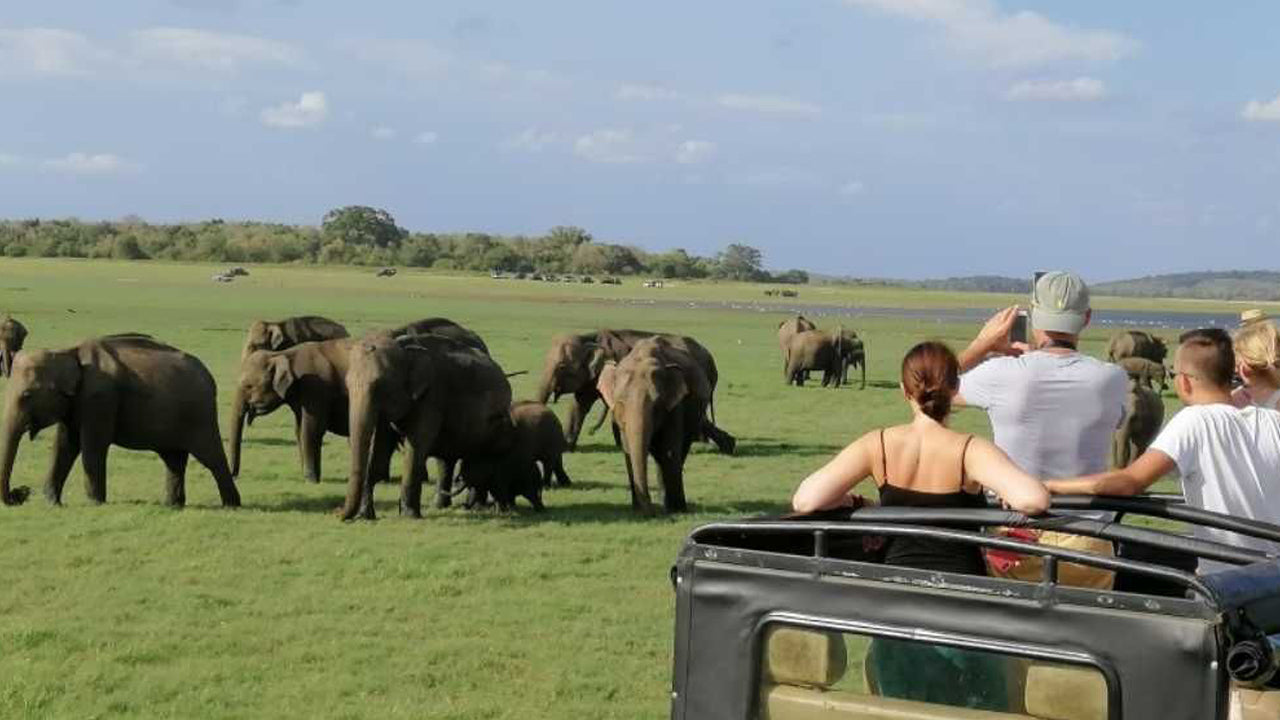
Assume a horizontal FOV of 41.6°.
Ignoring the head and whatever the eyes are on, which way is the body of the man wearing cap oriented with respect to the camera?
away from the camera

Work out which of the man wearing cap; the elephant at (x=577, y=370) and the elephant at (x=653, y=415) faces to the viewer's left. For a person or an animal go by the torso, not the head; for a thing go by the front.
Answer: the elephant at (x=577, y=370)

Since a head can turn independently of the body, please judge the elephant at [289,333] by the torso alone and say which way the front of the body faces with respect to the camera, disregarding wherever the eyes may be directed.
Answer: to the viewer's left

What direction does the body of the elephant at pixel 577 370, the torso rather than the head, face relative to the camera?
to the viewer's left

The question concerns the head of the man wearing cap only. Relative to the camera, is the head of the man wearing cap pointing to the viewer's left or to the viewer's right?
to the viewer's left

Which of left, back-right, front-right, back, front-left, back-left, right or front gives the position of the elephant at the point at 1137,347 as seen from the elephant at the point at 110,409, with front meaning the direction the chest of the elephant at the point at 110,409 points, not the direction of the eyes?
back-right

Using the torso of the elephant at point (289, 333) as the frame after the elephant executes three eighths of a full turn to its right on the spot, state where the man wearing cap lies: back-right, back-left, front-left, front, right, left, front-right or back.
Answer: back-right

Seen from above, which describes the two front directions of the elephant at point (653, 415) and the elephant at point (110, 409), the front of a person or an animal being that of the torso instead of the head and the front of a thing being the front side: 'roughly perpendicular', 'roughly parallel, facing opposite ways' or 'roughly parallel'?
roughly perpendicular

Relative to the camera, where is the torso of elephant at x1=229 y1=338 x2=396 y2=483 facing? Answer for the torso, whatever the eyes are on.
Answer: to the viewer's left

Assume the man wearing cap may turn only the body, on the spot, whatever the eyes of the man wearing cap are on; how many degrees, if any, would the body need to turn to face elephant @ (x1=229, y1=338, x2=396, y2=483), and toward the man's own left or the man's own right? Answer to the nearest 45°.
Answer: approximately 45° to the man's own left

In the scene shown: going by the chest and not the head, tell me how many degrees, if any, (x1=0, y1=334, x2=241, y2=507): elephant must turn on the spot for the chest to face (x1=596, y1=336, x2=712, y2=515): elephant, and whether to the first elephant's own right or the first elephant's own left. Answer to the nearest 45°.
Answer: approximately 180°
